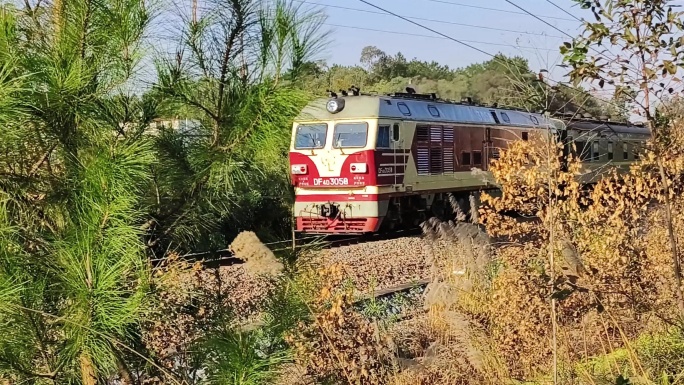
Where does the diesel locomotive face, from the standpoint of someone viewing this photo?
facing the viewer and to the left of the viewer
